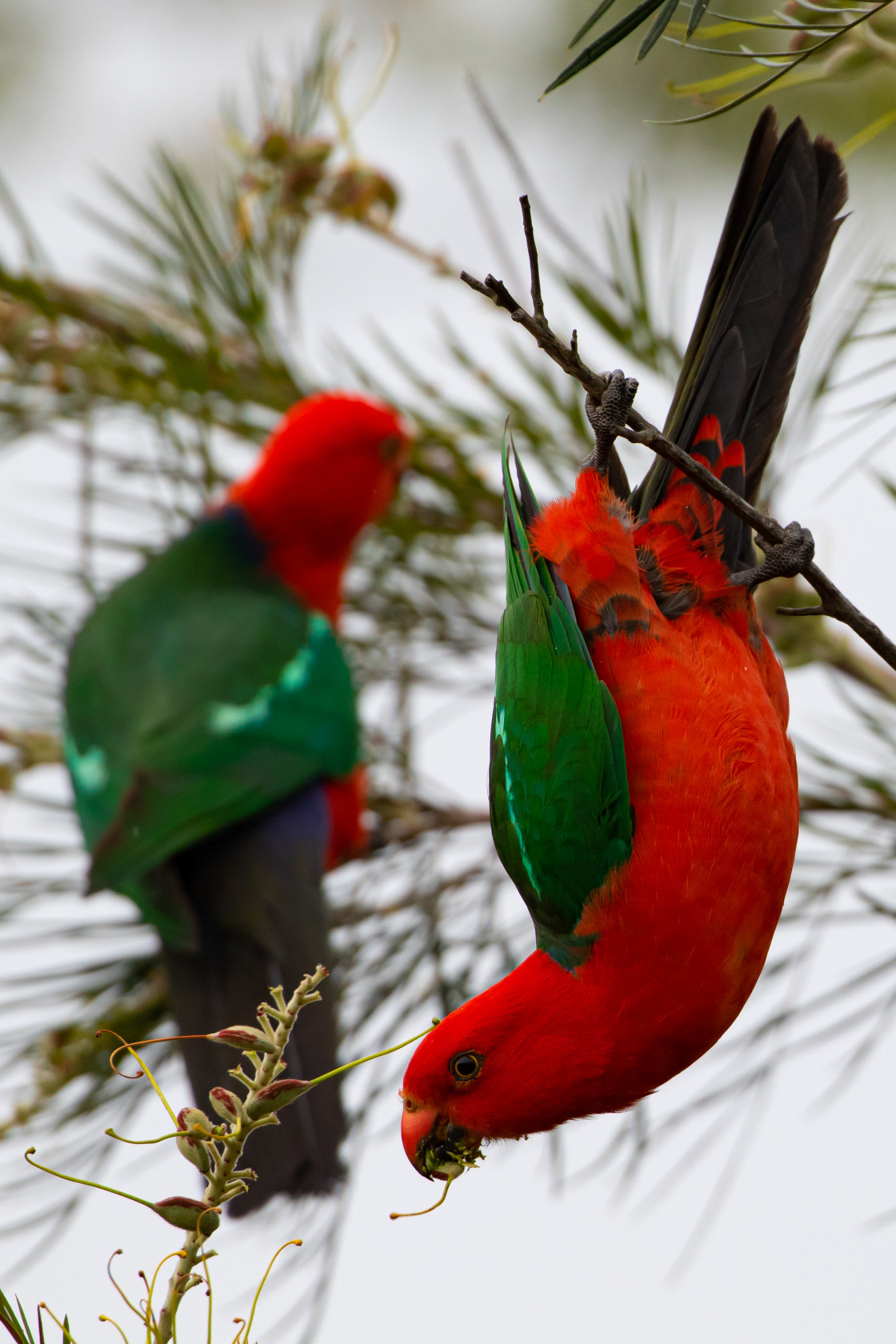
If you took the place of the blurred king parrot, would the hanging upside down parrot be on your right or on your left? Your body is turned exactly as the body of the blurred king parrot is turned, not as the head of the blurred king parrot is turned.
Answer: on your right

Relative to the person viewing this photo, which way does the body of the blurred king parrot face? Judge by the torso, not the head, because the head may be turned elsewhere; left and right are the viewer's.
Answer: facing away from the viewer and to the right of the viewer

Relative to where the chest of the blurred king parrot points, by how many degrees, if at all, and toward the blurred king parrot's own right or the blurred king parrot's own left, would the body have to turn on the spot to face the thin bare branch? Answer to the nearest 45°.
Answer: approximately 135° to the blurred king parrot's own right
